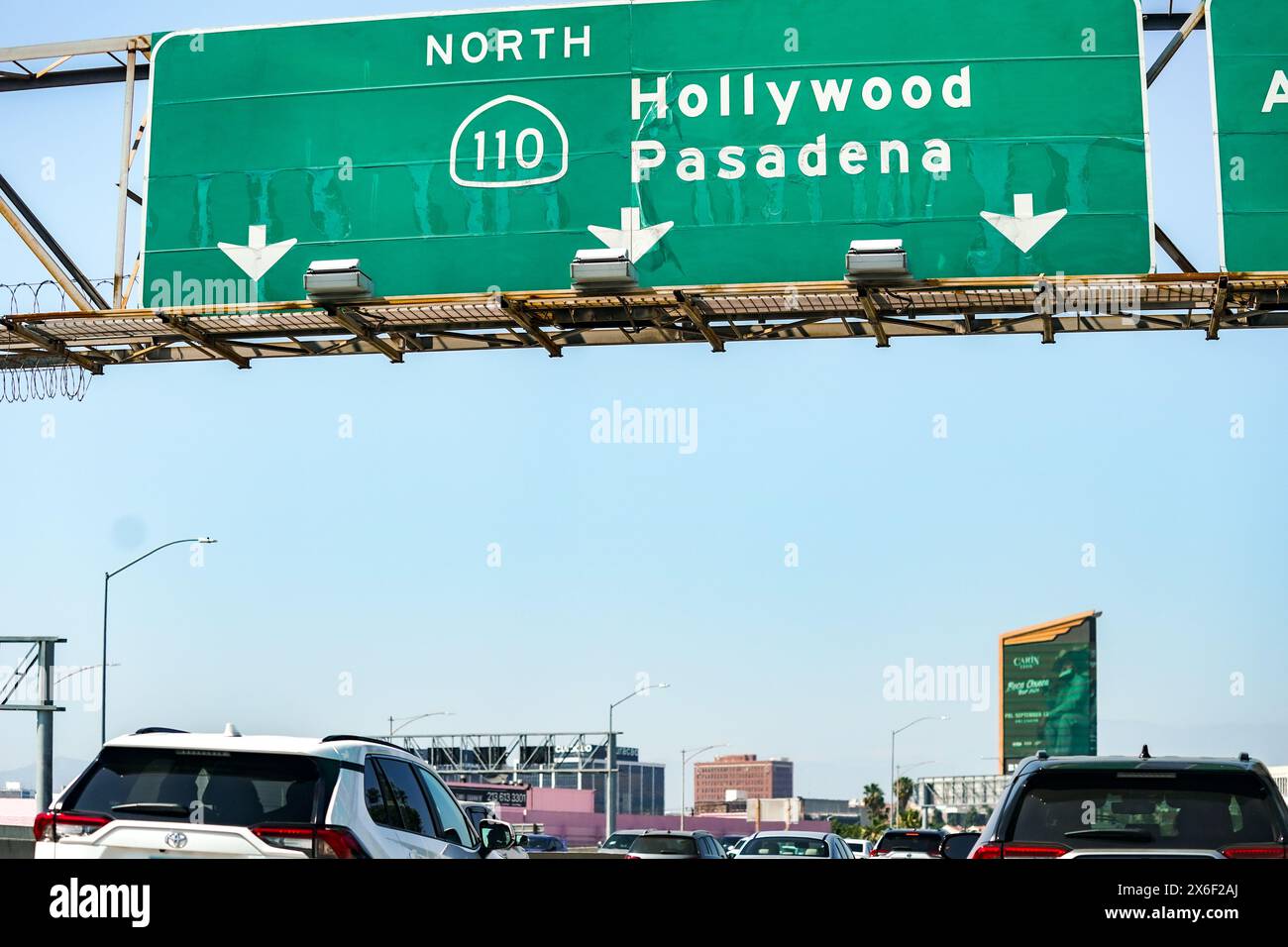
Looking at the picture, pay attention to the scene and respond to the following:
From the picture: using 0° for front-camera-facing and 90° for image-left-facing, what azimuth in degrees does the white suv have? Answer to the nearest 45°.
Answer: approximately 225°

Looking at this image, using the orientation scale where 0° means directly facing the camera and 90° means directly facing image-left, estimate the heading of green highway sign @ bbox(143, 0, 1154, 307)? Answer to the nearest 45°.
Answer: approximately 0°

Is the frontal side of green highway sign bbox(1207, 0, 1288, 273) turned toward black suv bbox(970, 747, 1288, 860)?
yes

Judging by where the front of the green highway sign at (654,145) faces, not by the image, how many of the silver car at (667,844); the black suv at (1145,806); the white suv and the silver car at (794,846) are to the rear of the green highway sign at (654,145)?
2

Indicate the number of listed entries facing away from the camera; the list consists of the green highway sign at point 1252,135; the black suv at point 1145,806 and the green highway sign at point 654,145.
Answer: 1

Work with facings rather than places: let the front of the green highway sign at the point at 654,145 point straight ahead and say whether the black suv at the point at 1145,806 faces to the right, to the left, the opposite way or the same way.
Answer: the opposite way

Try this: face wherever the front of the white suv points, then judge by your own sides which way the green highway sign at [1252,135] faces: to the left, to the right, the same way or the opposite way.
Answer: the opposite way

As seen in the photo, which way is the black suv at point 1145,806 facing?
away from the camera

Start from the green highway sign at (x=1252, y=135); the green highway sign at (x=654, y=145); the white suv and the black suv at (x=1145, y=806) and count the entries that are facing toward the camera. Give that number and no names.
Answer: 2

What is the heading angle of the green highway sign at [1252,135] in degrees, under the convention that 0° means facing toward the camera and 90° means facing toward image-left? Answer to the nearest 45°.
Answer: approximately 0°

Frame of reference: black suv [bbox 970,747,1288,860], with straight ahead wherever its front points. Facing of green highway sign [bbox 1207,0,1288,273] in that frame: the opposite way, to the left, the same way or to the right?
the opposite way

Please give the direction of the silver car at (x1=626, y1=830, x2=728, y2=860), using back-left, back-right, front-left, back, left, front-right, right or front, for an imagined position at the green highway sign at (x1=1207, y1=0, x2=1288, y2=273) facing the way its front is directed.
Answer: back-right
